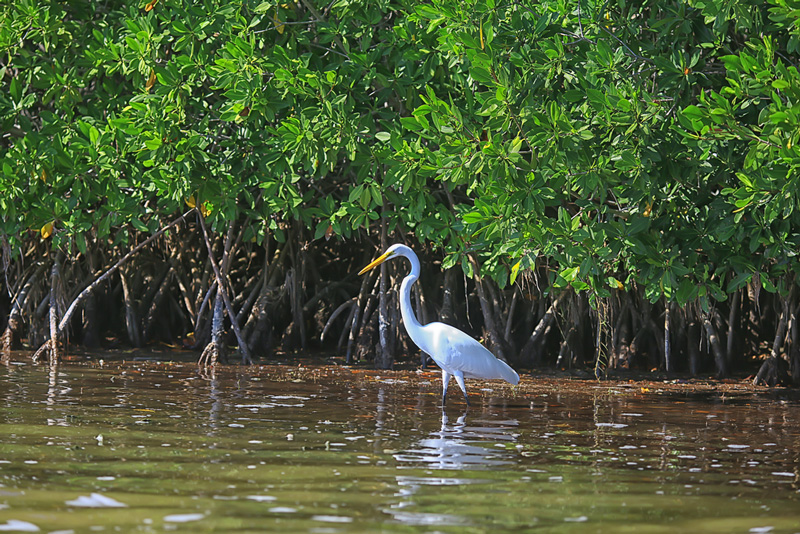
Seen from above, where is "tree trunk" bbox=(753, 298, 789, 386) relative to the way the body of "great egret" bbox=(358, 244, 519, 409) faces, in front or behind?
behind

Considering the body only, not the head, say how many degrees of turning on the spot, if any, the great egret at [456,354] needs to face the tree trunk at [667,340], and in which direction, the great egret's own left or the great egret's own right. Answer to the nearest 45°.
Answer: approximately 135° to the great egret's own right

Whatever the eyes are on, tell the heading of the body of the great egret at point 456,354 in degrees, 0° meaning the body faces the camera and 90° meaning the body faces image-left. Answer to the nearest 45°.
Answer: approximately 90°

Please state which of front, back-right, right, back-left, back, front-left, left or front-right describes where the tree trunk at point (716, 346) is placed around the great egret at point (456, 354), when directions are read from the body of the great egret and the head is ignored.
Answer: back-right

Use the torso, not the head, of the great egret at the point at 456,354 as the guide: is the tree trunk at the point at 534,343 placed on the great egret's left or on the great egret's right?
on the great egret's right

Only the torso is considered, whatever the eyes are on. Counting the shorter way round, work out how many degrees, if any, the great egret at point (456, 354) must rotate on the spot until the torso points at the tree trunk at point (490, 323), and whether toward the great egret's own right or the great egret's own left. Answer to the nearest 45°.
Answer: approximately 90° to the great egret's own right
